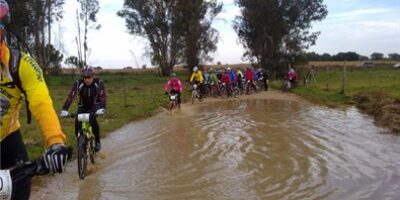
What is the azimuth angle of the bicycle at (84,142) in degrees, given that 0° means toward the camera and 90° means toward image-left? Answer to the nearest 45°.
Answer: approximately 0°

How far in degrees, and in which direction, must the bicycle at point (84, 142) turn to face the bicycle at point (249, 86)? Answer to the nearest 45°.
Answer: approximately 135° to its left

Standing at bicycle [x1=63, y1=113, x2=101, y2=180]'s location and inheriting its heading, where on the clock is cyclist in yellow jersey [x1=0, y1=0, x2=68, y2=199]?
The cyclist in yellow jersey is roughly at 12 o'clock from the bicycle.
